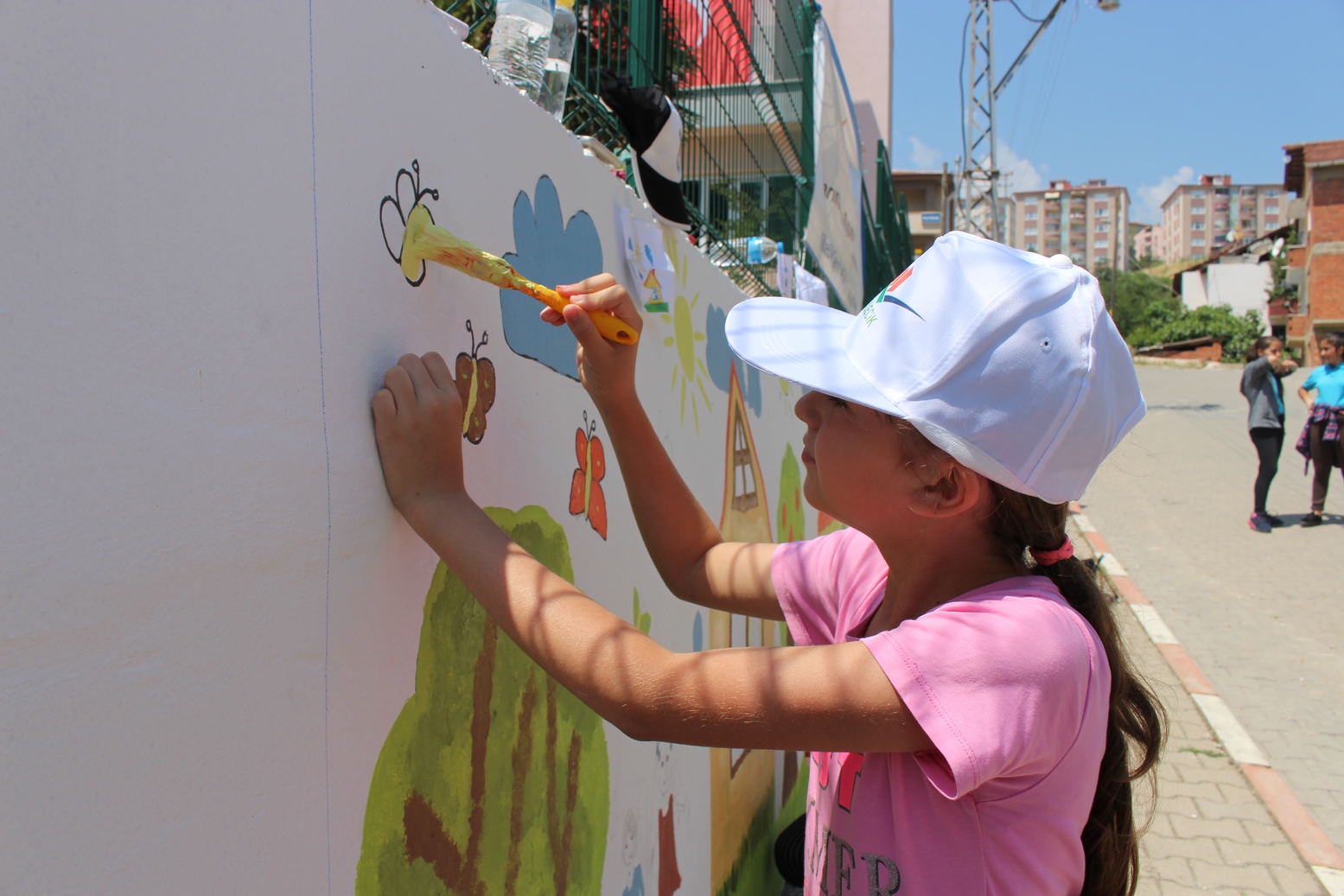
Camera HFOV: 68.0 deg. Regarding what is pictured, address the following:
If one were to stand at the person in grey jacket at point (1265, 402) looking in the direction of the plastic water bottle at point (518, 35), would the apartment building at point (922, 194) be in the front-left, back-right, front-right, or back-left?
back-right

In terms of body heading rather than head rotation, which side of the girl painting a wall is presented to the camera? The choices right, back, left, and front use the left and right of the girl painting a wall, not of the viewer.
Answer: left

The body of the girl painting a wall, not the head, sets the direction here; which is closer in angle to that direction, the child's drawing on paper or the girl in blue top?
the child's drawing on paper

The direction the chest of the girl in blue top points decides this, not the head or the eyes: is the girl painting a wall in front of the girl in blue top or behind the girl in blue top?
in front

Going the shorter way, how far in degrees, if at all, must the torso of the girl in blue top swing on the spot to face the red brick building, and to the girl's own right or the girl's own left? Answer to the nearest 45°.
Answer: approximately 135° to the girl's own right

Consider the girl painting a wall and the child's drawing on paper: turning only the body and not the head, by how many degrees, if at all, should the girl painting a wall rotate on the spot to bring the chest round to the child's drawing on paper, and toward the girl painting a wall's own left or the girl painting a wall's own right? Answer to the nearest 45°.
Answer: approximately 45° to the girl painting a wall's own right

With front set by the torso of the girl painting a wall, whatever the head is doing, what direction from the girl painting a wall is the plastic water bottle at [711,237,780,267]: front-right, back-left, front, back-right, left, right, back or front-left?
right

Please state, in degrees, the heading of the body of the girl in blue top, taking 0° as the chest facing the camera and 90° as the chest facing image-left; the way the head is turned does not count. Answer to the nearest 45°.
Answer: approximately 45°
